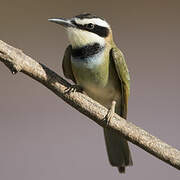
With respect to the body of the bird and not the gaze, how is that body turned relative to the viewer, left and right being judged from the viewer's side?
facing the viewer and to the left of the viewer
